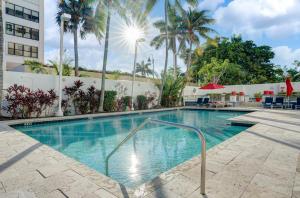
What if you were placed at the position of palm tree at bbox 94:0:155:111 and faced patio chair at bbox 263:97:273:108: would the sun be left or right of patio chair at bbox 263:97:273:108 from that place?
left

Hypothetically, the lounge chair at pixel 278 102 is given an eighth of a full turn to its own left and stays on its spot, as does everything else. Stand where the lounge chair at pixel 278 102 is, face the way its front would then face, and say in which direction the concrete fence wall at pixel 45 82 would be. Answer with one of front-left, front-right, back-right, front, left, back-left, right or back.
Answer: front-right

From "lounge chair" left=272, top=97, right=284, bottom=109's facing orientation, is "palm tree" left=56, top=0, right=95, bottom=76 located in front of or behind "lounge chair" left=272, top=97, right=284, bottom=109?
in front

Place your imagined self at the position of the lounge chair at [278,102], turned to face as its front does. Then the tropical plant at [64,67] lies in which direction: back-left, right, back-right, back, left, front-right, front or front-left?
front

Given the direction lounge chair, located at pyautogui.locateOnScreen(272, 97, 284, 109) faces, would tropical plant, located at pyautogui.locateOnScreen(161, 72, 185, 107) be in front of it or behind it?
in front

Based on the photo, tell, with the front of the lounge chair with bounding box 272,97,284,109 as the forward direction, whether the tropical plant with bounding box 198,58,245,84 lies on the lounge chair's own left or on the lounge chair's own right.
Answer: on the lounge chair's own right

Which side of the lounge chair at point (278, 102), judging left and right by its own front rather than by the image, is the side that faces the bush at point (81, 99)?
front
